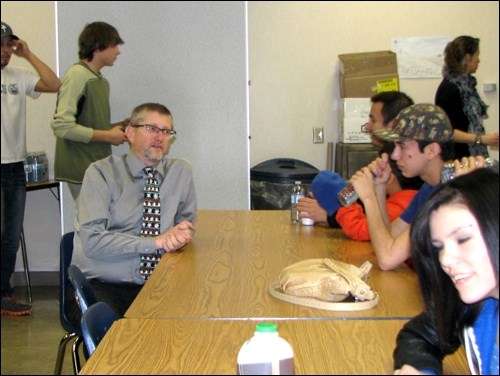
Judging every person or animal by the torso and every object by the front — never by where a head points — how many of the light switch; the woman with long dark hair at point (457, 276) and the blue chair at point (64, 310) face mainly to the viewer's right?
1

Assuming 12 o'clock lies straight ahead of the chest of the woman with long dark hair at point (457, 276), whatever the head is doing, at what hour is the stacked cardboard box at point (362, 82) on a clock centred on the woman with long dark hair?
The stacked cardboard box is roughly at 4 o'clock from the woman with long dark hair.

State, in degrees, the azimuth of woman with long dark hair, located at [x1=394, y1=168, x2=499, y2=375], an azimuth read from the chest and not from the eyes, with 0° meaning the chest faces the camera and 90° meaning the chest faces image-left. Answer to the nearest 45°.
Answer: approximately 45°

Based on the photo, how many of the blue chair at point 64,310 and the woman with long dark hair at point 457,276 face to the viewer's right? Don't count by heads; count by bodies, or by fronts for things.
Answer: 1

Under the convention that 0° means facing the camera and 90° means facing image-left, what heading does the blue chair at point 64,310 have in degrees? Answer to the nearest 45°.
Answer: approximately 270°

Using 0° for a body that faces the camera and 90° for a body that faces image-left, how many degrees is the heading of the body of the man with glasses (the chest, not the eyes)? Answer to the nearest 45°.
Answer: approximately 315°

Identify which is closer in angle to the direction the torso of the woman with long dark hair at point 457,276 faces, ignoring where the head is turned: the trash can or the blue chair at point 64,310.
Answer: the blue chair

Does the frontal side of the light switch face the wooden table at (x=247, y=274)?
yes

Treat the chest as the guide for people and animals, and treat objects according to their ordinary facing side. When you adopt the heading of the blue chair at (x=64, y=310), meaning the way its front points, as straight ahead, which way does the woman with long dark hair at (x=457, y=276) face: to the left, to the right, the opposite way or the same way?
the opposite way

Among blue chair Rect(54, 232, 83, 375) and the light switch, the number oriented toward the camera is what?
1

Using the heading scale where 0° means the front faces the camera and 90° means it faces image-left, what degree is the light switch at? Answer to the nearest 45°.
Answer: approximately 0°

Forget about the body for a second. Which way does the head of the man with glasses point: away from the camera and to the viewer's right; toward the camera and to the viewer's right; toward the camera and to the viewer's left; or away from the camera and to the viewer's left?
toward the camera and to the viewer's right
